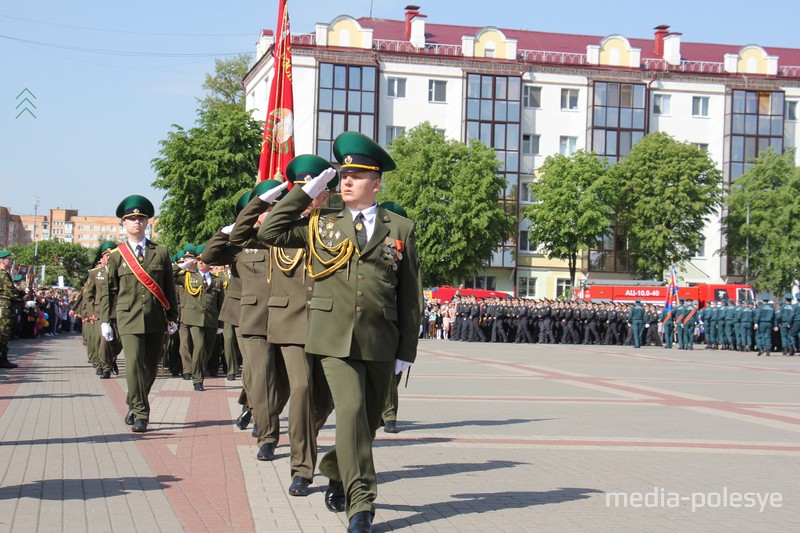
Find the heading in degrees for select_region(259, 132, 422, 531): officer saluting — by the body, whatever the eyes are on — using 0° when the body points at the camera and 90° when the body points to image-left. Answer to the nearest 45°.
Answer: approximately 0°

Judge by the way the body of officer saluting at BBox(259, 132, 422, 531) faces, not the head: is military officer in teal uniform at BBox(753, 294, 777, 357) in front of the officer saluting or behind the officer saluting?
behind

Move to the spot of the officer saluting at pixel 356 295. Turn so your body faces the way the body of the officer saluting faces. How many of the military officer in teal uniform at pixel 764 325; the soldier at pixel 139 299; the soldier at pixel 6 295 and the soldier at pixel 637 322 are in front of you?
0

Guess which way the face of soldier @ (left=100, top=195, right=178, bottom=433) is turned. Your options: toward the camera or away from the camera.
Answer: toward the camera

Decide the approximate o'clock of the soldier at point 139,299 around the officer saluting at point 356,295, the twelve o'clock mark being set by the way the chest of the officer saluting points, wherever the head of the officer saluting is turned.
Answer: The soldier is roughly at 5 o'clock from the officer saluting.

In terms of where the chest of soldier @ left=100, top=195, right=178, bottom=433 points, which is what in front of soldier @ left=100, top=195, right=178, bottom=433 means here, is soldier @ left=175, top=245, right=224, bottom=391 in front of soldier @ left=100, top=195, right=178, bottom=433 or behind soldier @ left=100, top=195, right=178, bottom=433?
behind

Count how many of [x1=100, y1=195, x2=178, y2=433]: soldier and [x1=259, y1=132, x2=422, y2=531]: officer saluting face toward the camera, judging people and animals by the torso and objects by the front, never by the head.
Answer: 2

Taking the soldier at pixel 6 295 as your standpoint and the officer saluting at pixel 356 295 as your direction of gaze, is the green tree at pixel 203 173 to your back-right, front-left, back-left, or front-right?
back-left

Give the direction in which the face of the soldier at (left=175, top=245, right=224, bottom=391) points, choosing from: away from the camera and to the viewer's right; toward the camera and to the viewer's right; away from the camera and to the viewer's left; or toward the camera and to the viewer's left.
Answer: toward the camera and to the viewer's left

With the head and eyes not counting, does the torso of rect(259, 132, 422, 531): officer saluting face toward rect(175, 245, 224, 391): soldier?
no

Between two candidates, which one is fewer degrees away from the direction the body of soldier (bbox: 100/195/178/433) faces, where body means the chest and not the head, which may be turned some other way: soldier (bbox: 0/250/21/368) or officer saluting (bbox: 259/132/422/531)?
the officer saluting

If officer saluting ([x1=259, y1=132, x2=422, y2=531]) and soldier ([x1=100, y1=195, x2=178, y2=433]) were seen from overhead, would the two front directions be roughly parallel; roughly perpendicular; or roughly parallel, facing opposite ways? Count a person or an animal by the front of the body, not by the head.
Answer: roughly parallel

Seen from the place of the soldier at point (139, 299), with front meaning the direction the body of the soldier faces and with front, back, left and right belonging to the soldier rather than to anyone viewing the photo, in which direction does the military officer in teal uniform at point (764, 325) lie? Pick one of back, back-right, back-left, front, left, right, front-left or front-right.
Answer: back-left

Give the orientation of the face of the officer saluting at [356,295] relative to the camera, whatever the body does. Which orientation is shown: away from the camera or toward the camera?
toward the camera

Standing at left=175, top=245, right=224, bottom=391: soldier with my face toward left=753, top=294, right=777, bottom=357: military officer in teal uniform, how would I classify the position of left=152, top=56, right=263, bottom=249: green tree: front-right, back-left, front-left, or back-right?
front-left

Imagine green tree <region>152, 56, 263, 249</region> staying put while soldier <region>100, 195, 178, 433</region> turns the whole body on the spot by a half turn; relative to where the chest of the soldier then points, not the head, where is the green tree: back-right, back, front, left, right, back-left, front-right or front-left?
front

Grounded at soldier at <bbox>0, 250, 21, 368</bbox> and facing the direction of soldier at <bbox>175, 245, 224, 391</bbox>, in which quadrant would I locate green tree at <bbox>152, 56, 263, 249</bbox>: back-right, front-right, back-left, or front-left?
back-left

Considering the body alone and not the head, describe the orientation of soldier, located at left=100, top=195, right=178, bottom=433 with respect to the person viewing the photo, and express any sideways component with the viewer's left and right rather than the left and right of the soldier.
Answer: facing the viewer

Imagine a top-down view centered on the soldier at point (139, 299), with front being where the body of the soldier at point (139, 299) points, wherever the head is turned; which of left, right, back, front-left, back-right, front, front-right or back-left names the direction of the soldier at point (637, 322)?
back-left
